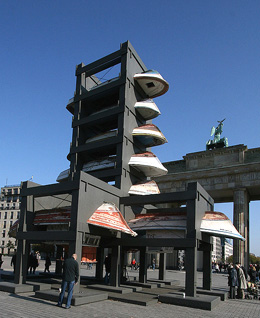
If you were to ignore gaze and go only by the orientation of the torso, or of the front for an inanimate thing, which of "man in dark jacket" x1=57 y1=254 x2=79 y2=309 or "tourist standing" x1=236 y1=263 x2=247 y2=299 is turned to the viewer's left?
the tourist standing

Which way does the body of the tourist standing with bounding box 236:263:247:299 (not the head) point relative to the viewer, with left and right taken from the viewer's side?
facing to the left of the viewer

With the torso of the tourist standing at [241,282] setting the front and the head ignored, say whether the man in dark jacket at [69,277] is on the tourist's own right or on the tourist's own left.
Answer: on the tourist's own left

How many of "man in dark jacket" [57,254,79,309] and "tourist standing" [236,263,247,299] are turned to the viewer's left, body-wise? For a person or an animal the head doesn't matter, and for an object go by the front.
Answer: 1

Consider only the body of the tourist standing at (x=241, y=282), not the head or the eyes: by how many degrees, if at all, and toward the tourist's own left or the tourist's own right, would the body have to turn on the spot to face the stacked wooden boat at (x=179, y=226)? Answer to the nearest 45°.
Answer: approximately 45° to the tourist's own left
